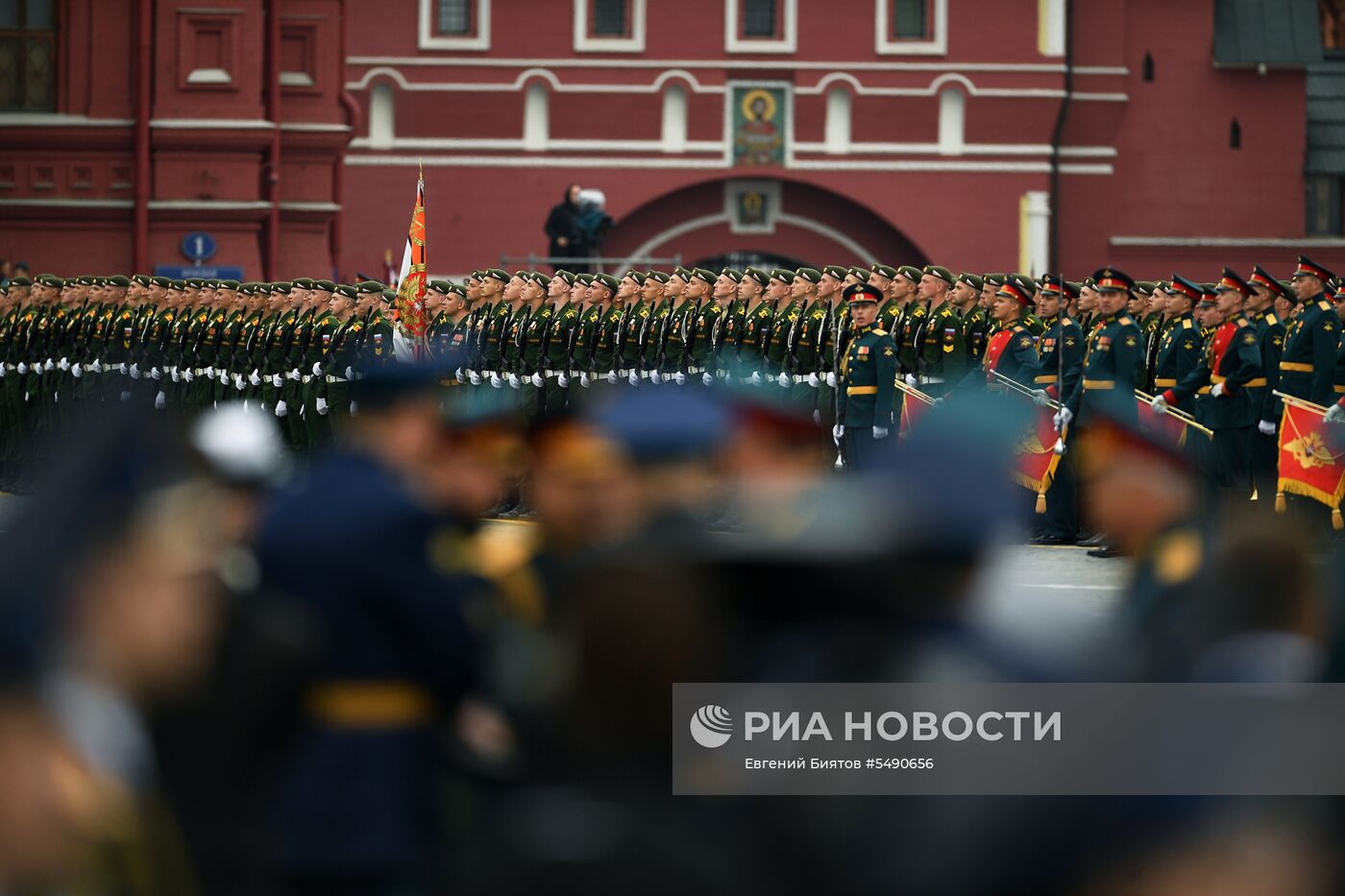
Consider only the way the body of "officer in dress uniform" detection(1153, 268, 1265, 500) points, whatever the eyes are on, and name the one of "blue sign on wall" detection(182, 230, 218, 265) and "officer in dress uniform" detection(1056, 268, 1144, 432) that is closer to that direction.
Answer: the officer in dress uniform

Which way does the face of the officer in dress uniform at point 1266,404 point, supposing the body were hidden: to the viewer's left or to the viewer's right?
to the viewer's left

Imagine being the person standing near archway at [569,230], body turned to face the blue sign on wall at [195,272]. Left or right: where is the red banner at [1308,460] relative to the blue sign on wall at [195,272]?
left

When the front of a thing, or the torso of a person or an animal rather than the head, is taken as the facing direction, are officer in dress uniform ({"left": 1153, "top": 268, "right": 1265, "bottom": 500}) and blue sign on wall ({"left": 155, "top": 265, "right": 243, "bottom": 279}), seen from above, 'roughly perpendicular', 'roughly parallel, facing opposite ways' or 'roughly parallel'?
roughly perpendicular

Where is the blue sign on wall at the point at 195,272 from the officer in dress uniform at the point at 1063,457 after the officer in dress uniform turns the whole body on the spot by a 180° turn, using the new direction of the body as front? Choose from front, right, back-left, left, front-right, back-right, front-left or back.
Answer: left

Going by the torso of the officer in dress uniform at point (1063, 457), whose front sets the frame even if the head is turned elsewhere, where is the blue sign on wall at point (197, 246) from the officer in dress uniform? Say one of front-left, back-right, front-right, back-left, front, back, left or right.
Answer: right

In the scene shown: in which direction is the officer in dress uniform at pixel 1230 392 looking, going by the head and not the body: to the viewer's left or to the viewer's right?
to the viewer's left

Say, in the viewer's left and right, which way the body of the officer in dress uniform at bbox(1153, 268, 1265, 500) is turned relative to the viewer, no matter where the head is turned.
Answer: facing the viewer and to the left of the viewer

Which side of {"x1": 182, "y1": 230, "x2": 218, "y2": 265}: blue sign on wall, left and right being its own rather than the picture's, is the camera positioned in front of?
front

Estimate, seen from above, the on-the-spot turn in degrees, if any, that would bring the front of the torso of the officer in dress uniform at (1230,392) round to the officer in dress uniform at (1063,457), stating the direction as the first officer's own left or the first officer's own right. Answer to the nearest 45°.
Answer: approximately 45° to the first officer's own right

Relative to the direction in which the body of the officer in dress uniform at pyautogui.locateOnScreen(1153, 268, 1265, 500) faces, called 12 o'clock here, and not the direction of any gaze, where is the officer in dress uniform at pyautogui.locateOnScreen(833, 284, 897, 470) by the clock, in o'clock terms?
the officer in dress uniform at pyautogui.locateOnScreen(833, 284, 897, 470) is roughly at 2 o'clock from the officer in dress uniform at pyautogui.locateOnScreen(1153, 268, 1265, 500).
